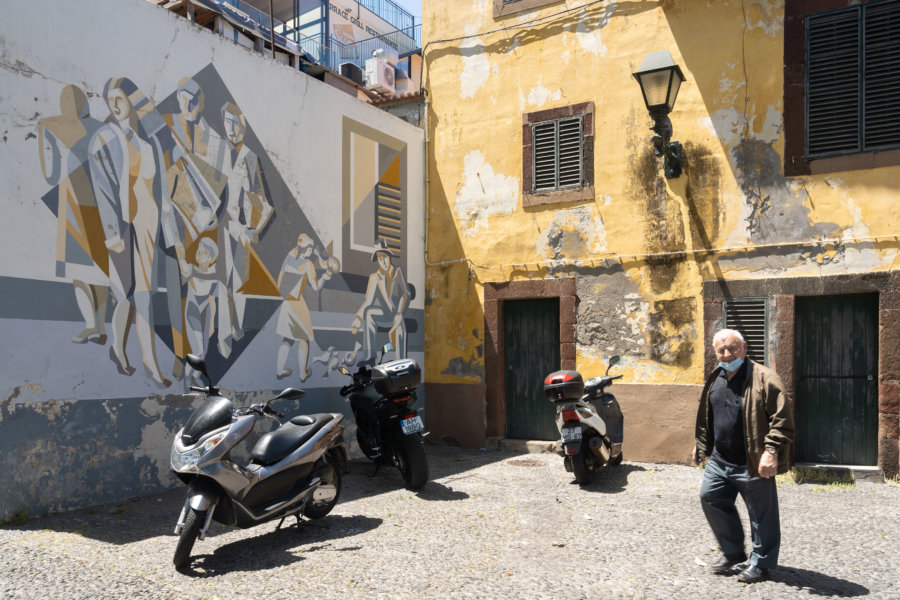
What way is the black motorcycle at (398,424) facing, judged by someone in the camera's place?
facing away from the viewer and to the left of the viewer

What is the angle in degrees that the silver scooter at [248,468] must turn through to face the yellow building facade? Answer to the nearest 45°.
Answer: approximately 180°

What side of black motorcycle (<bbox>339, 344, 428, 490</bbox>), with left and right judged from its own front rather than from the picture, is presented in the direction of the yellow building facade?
right

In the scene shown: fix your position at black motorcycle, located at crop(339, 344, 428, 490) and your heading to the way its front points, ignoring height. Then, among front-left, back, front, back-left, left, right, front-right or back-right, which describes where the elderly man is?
back

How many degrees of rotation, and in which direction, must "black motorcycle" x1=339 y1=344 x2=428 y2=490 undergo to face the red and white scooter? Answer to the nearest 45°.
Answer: approximately 135° to its right

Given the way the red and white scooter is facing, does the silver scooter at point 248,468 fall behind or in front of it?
behind

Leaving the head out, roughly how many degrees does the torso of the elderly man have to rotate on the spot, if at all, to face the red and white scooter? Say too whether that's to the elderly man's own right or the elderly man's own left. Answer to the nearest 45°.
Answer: approximately 90° to the elderly man's own right

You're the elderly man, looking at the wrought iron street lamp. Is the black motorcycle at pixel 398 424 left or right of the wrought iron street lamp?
left

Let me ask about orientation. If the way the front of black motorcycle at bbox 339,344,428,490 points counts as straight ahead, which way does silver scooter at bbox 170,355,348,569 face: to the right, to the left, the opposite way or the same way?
to the left

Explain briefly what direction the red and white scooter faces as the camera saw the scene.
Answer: facing away from the viewer and to the right of the viewer

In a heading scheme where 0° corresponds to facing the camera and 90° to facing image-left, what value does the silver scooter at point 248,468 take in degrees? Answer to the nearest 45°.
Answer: approximately 45°
